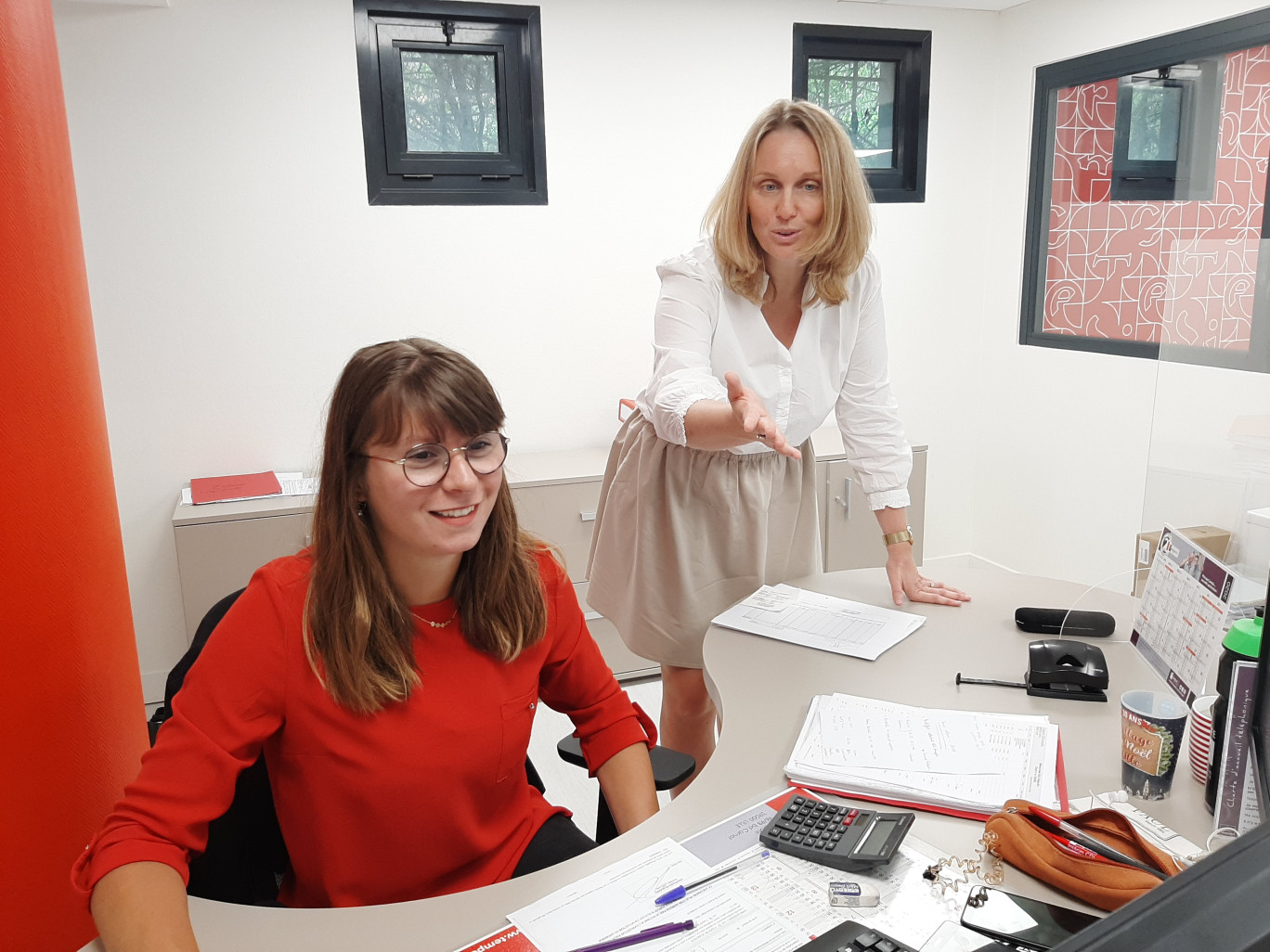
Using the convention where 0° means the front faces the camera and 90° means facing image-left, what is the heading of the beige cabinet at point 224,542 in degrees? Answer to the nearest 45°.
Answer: approximately 0°

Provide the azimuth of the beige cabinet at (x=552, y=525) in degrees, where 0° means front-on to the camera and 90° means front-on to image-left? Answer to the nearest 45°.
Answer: approximately 0°

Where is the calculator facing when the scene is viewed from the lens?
facing to the left of the viewer

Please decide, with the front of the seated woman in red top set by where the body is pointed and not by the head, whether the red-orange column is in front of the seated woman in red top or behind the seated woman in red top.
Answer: behind
